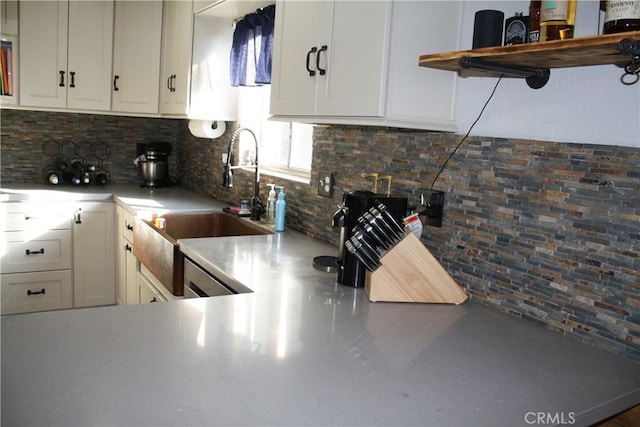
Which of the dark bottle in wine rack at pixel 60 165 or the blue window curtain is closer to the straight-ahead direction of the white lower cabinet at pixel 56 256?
the blue window curtain

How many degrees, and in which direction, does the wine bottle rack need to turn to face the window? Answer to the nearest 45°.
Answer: approximately 45° to its left

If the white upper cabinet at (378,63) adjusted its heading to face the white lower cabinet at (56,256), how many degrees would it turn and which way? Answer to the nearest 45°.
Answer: approximately 90° to its right

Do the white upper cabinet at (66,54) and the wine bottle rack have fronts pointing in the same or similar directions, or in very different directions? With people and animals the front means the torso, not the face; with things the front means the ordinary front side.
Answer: same or similar directions

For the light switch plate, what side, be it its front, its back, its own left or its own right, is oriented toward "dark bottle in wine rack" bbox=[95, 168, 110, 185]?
right

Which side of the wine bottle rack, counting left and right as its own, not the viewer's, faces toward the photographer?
front

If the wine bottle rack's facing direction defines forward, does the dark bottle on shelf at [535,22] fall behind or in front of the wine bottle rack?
in front

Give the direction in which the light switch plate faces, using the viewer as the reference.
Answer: facing the viewer and to the left of the viewer

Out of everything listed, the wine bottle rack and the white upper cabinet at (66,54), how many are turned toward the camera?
2

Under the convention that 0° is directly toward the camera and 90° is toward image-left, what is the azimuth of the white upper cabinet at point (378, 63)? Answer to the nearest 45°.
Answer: approximately 45°

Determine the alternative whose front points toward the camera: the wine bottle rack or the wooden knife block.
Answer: the wine bottle rack

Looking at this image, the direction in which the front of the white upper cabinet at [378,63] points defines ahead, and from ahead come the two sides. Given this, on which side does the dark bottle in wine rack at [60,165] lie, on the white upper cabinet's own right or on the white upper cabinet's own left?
on the white upper cabinet's own right

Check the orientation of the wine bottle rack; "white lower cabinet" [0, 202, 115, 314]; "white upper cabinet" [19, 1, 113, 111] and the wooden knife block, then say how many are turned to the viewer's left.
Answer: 1
